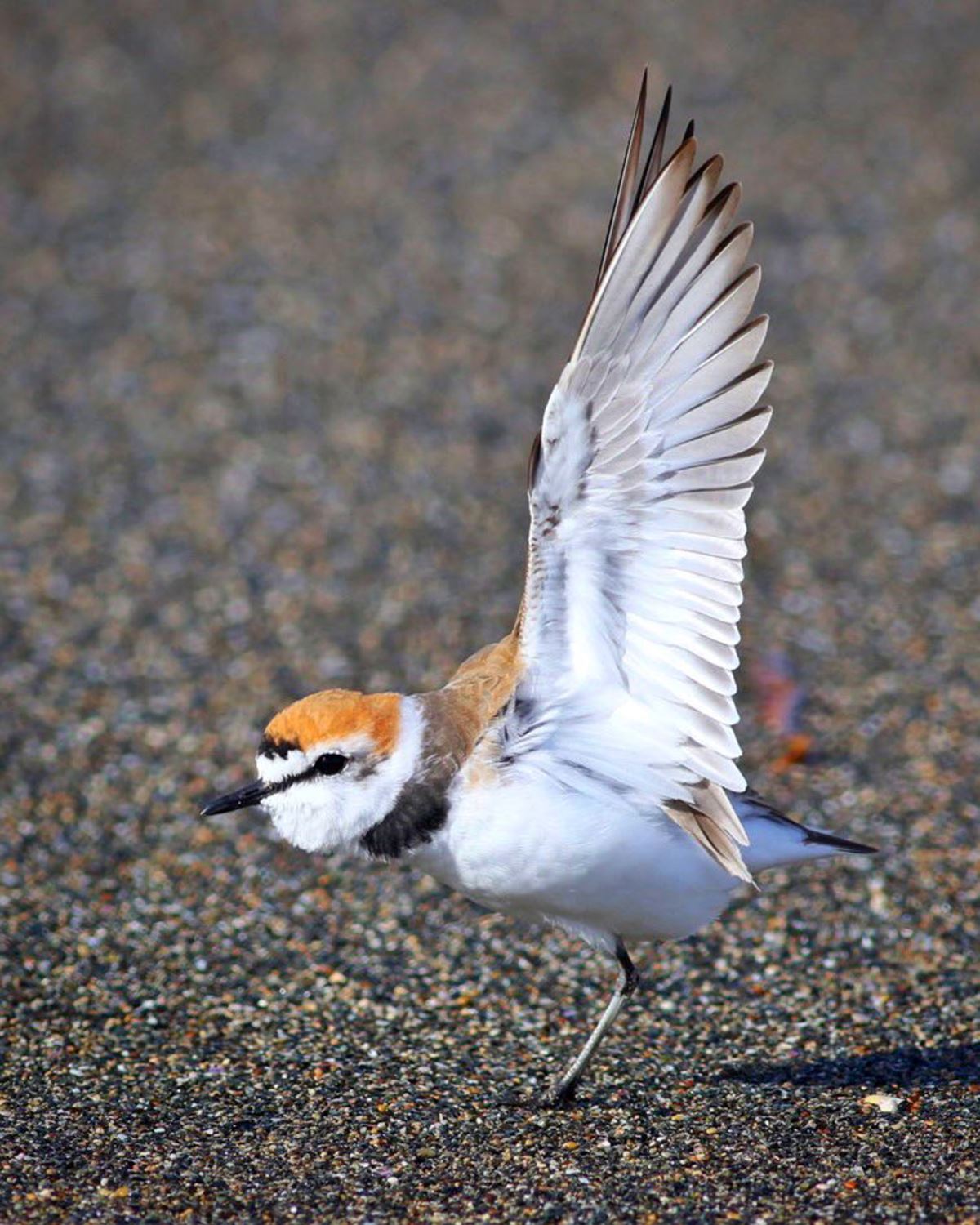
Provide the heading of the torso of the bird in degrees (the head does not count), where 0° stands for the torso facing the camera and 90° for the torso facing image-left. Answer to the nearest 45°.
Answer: approximately 90°
